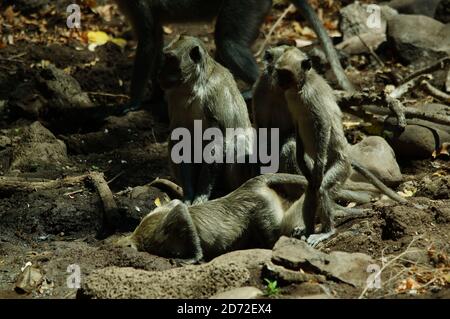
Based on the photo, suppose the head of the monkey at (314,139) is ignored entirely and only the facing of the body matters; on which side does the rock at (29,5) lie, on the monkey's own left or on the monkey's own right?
on the monkey's own right

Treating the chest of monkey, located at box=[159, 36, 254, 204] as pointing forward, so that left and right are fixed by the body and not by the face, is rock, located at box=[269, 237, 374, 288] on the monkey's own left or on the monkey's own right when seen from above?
on the monkey's own left

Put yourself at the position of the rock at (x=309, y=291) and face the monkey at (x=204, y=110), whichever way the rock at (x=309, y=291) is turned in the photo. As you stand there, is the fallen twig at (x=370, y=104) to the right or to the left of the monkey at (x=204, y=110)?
right

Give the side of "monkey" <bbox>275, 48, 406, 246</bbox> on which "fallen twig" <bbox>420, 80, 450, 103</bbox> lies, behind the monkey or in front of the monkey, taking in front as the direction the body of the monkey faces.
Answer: behind

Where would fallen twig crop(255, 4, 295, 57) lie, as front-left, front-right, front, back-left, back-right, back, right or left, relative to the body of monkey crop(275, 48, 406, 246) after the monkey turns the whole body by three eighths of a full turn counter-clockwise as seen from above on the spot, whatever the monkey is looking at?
left

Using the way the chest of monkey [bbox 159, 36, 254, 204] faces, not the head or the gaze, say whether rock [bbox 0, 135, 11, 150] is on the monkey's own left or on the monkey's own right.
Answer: on the monkey's own right

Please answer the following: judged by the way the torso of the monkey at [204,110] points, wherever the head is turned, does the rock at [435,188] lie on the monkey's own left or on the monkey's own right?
on the monkey's own left

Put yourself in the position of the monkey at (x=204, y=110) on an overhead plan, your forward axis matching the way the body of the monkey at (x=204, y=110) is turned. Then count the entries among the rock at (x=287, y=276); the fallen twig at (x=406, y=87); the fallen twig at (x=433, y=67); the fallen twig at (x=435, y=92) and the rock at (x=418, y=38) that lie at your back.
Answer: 4

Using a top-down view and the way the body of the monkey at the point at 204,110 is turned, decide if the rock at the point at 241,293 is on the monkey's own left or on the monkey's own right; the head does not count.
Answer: on the monkey's own left

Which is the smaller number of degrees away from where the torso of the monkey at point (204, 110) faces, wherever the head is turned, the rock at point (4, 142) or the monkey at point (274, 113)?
the rock
